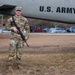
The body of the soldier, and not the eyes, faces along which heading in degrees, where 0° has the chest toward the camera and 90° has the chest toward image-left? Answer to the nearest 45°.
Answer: approximately 0°
